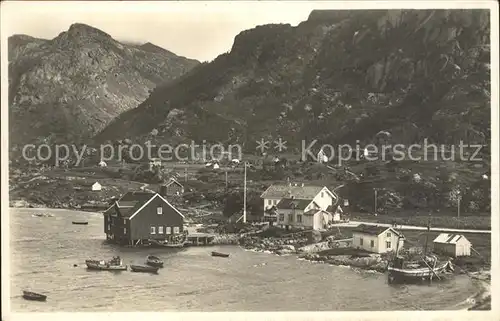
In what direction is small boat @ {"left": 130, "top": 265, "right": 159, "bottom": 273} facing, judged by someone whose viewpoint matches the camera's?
facing to the left of the viewer

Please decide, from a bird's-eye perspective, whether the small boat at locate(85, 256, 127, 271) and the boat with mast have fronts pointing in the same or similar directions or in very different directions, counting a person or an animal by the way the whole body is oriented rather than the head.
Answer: very different directions

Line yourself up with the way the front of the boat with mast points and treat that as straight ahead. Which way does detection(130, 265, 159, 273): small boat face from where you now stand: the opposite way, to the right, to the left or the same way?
the opposite way

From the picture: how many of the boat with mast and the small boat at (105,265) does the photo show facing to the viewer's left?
1

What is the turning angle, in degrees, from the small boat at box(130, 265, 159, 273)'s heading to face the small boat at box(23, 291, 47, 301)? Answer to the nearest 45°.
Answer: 0° — it already faces it

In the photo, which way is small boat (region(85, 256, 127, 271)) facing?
to the viewer's left

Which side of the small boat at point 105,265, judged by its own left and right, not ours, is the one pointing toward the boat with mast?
back
